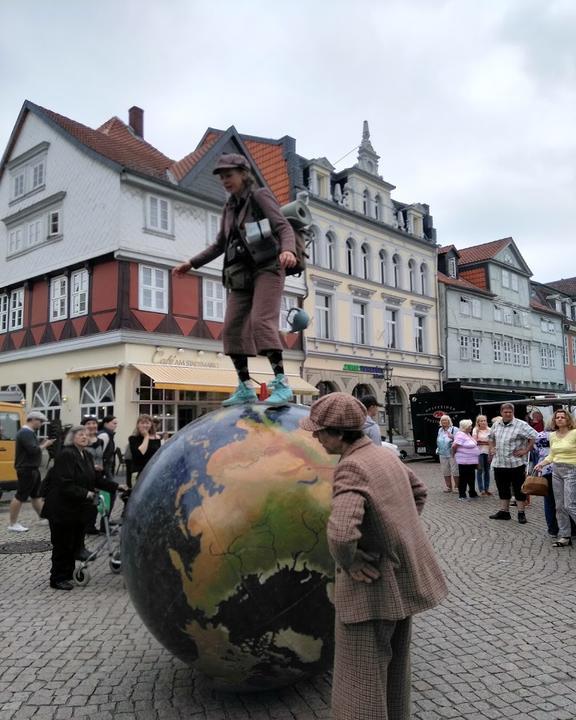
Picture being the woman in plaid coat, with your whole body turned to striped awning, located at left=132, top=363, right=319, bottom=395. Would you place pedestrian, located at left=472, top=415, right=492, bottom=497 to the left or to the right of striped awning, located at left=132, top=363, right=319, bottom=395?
right

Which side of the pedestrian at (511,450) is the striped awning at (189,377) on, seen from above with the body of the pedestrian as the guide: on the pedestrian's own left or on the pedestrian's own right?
on the pedestrian's own right

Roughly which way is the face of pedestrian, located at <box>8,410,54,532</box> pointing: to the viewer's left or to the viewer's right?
to the viewer's right

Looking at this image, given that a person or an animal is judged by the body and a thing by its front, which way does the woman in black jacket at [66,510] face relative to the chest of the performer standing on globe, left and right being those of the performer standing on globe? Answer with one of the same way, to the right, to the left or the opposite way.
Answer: to the left

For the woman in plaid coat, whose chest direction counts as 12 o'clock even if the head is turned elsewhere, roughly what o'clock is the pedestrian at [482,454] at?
The pedestrian is roughly at 2 o'clock from the woman in plaid coat.

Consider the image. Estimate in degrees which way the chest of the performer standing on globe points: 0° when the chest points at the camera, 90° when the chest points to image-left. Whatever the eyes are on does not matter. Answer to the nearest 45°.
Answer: approximately 45°

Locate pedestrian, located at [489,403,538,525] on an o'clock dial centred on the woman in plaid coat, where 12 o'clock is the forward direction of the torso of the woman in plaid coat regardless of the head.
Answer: The pedestrian is roughly at 2 o'clock from the woman in plaid coat.

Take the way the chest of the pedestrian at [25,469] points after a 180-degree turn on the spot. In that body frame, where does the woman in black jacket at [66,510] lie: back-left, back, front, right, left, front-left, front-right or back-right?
left

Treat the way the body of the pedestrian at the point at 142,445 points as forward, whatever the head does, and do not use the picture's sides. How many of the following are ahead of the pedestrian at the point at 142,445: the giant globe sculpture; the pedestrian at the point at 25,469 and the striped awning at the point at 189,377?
1

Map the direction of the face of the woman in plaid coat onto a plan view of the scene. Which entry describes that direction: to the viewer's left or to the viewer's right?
to the viewer's left

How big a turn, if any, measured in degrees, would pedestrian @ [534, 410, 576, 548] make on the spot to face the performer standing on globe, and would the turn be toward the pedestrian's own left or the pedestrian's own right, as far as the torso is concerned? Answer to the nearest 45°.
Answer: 0° — they already face them

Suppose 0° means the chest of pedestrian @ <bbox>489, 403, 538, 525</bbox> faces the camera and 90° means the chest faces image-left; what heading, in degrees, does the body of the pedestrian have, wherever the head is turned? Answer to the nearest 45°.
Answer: approximately 45°
